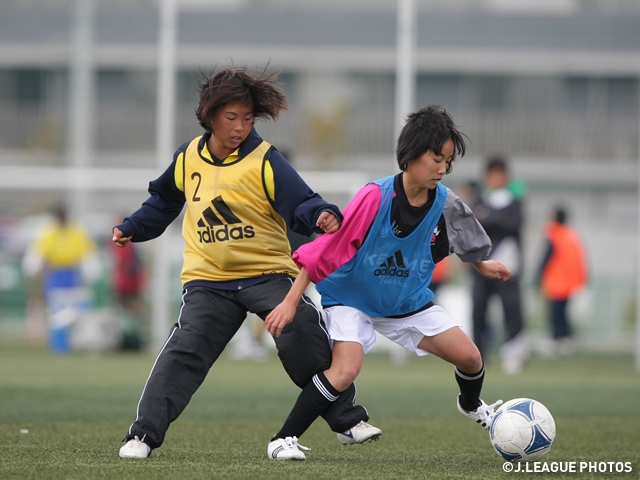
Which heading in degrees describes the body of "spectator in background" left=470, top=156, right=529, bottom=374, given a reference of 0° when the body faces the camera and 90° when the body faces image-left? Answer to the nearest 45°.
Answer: approximately 0°

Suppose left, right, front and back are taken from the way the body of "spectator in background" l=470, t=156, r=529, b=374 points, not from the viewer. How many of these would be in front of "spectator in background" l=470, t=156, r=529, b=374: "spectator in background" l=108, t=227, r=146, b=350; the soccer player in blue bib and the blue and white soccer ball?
2

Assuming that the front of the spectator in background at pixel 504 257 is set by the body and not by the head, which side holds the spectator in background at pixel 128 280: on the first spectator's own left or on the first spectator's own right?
on the first spectator's own right

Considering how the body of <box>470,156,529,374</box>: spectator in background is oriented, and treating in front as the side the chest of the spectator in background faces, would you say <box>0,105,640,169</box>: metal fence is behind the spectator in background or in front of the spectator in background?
behind

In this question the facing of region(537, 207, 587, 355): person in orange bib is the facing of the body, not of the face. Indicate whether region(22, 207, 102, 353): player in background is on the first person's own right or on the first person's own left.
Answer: on the first person's own left

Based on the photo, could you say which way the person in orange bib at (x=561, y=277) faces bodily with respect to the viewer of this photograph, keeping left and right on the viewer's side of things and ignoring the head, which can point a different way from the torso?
facing away from the viewer and to the left of the viewer

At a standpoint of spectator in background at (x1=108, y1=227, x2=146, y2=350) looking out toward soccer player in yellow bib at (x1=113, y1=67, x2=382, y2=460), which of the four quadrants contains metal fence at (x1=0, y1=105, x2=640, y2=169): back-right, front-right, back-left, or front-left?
back-left

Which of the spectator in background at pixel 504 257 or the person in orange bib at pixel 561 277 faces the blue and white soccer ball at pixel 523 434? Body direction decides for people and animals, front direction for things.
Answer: the spectator in background

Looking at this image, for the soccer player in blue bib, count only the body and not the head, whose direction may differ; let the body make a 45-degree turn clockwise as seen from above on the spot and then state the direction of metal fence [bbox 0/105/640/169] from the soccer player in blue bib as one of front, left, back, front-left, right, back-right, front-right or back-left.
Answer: back

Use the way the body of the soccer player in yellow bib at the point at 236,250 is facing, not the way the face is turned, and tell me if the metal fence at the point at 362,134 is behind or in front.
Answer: behind

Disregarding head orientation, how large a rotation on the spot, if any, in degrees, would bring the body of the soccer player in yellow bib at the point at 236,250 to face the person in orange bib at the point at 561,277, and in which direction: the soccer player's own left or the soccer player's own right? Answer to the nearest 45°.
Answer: approximately 135° to the soccer player's own left

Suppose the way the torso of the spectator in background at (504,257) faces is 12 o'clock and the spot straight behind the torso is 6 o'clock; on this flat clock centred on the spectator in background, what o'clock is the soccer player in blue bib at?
The soccer player in blue bib is roughly at 12 o'clock from the spectator in background.

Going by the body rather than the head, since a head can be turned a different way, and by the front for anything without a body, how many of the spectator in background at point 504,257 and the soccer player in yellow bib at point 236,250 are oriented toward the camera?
2
